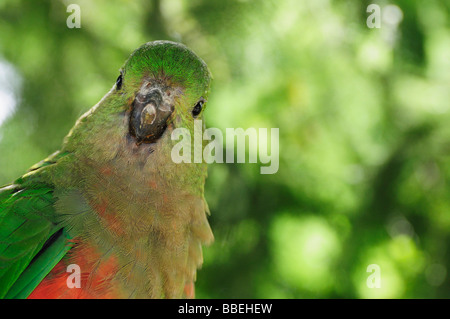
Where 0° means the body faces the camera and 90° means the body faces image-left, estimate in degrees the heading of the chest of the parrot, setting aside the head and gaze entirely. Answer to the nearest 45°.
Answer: approximately 315°
